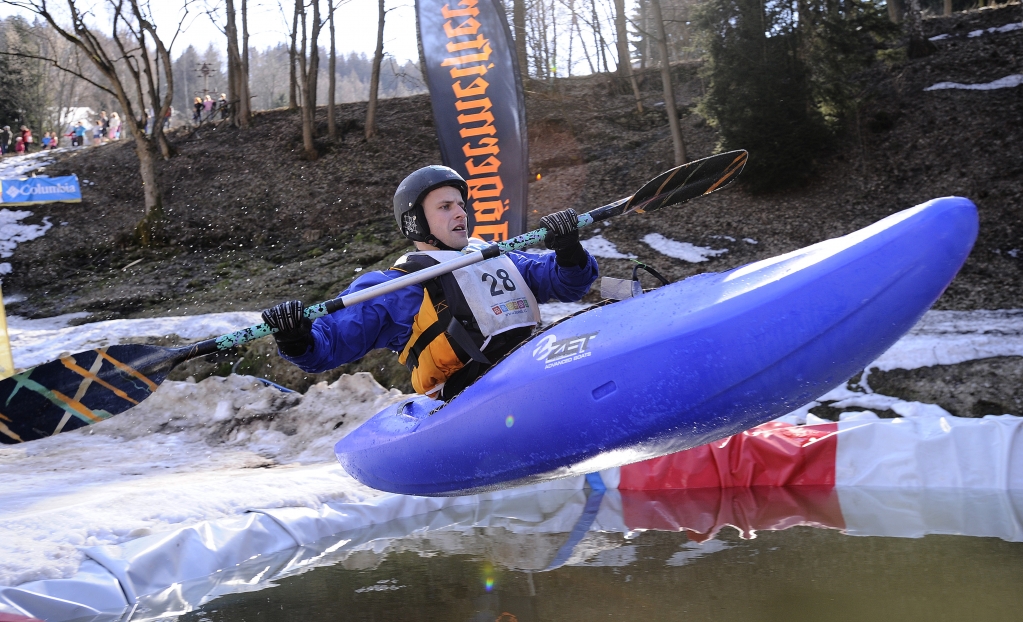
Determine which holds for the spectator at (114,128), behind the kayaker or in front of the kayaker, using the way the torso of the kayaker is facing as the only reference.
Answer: behind

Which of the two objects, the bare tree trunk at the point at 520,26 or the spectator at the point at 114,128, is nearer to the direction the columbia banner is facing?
the bare tree trunk

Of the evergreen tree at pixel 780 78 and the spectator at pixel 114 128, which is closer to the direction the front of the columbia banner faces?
the evergreen tree

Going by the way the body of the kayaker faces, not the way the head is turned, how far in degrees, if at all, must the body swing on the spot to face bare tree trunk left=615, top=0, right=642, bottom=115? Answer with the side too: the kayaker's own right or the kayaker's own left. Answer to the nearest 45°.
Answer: approximately 135° to the kayaker's own left

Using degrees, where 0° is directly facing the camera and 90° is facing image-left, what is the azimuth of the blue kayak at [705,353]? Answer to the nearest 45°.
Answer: approximately 315°
